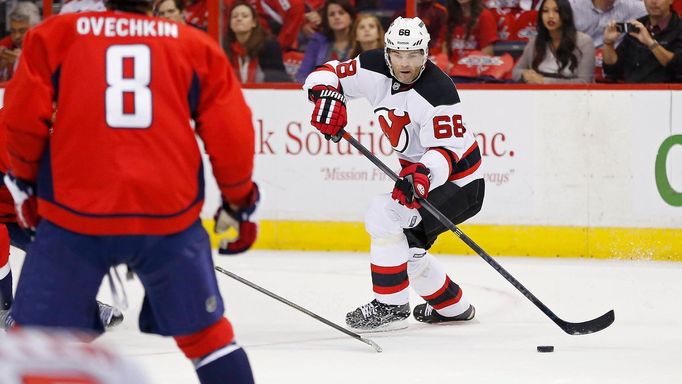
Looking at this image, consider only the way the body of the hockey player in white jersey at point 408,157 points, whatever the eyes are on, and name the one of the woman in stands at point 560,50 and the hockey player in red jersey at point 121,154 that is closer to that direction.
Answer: the hockey player in red jersey

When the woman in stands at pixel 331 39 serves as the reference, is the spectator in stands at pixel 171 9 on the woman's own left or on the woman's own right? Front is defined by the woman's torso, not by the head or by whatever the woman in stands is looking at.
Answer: on the woman's own right

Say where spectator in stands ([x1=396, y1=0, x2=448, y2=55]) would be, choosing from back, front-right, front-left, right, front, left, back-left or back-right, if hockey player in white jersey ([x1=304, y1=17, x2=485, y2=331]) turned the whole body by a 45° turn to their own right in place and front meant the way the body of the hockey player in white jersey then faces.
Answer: right

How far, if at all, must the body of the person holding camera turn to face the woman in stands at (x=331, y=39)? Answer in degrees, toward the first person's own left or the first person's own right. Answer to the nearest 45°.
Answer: approximately 45° to the first person's own right

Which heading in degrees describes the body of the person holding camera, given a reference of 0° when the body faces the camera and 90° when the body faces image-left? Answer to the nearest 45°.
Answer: approximately 45°

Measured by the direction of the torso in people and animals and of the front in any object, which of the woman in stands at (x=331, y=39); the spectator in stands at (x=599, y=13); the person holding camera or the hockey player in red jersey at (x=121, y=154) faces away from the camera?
the hockey player in red jersey

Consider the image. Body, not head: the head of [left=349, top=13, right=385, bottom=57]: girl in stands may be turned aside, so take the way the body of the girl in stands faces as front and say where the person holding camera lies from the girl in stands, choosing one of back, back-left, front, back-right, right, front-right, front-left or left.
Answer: left

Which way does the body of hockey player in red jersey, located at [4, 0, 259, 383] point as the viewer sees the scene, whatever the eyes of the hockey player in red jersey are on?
away from the camera

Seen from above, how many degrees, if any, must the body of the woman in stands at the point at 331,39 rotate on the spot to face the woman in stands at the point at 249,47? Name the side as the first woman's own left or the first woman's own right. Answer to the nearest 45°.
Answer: approximately 90° to the first woman's own right

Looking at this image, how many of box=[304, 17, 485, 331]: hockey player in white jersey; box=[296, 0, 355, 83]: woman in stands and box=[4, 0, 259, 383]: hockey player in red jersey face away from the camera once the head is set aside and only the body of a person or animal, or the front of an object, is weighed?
1

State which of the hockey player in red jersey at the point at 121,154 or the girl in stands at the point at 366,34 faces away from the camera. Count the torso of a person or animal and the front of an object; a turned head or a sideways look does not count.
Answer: the hockey player in red jersey

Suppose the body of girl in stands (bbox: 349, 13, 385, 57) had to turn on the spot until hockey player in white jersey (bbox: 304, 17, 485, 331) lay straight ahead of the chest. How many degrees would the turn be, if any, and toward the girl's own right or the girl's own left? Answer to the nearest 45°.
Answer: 0° — they already face them

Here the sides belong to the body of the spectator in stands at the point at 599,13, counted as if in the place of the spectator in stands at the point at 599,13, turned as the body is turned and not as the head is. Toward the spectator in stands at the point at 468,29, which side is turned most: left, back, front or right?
right
